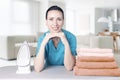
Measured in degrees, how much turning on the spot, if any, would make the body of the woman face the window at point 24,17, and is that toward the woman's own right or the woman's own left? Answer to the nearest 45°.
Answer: approximately 180°

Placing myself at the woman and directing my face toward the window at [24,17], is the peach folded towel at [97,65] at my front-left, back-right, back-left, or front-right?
back-right
